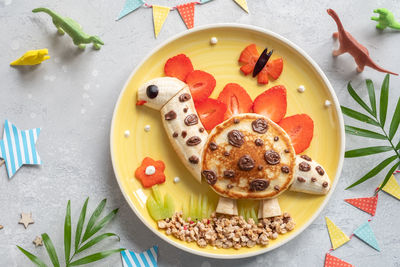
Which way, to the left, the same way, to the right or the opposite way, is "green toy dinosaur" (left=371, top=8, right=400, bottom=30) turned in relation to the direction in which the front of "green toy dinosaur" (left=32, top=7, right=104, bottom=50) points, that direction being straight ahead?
the opposite way

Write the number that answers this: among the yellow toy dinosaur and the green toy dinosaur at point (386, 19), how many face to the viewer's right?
1

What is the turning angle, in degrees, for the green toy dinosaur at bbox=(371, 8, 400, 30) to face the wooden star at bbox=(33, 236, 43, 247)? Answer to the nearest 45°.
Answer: approximately 45° to its left

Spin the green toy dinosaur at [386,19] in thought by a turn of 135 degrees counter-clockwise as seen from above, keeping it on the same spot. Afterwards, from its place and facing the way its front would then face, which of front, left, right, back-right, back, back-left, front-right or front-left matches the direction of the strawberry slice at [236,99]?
right

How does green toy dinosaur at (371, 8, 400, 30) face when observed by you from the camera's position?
facing to the left of the viewer

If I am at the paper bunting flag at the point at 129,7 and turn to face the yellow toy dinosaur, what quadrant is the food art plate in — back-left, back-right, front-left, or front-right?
back-left

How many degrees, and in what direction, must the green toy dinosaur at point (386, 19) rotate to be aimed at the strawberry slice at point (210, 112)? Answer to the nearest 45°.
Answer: approximately 45° to its left
